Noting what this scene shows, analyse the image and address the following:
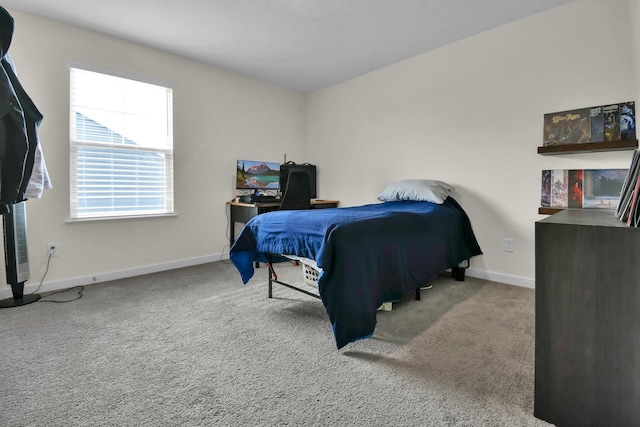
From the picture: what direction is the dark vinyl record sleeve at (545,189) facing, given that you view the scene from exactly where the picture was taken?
facing the viewer

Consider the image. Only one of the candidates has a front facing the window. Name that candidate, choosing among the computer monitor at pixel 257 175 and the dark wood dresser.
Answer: the dark wood dresser

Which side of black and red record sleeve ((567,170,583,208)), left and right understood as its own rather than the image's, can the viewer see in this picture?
front
